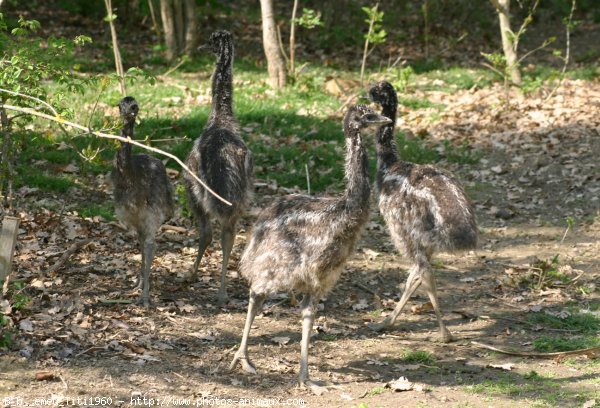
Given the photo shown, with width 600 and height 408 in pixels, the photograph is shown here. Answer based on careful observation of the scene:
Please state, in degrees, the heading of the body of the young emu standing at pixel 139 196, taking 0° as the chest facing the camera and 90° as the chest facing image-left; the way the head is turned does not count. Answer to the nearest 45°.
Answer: approximately 45°

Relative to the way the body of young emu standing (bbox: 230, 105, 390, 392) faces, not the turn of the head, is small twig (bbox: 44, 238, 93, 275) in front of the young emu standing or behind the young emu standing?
behind

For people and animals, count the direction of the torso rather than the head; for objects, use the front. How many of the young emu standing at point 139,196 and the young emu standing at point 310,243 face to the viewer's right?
1

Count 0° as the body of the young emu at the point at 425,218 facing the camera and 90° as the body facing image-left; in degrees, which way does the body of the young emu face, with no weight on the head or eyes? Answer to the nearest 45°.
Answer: approximately 90°

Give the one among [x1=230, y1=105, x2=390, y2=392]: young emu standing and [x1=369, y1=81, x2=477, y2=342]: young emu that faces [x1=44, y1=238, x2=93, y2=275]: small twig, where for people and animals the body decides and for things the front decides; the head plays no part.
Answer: [x1=369, y1=81, x2=477, y2=342]: young emu

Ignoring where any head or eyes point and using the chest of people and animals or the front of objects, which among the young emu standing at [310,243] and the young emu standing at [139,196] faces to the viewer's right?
the young emu standing at [310,243]

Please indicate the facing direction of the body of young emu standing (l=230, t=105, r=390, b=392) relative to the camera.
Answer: to the viewer's right

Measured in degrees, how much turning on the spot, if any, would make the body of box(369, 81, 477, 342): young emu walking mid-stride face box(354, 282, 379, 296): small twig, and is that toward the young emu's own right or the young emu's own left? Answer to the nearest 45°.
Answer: approximately 45° to the young emu's own right

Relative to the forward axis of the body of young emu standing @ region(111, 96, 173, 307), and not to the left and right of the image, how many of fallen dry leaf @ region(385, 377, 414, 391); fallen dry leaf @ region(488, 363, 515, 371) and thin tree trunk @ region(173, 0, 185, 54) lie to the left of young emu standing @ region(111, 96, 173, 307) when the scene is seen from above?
2

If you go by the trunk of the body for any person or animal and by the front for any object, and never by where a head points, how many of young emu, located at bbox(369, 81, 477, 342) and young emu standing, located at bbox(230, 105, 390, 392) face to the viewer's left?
1

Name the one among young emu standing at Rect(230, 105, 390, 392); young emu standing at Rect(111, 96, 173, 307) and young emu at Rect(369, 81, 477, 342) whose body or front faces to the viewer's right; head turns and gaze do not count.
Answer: young emu standing at Rect(230, 105, 390, 392)

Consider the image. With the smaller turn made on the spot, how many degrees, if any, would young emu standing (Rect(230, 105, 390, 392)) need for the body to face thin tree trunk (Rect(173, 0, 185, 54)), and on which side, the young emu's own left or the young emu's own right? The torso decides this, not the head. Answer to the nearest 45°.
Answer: approximately 90° to the young emu's own left
